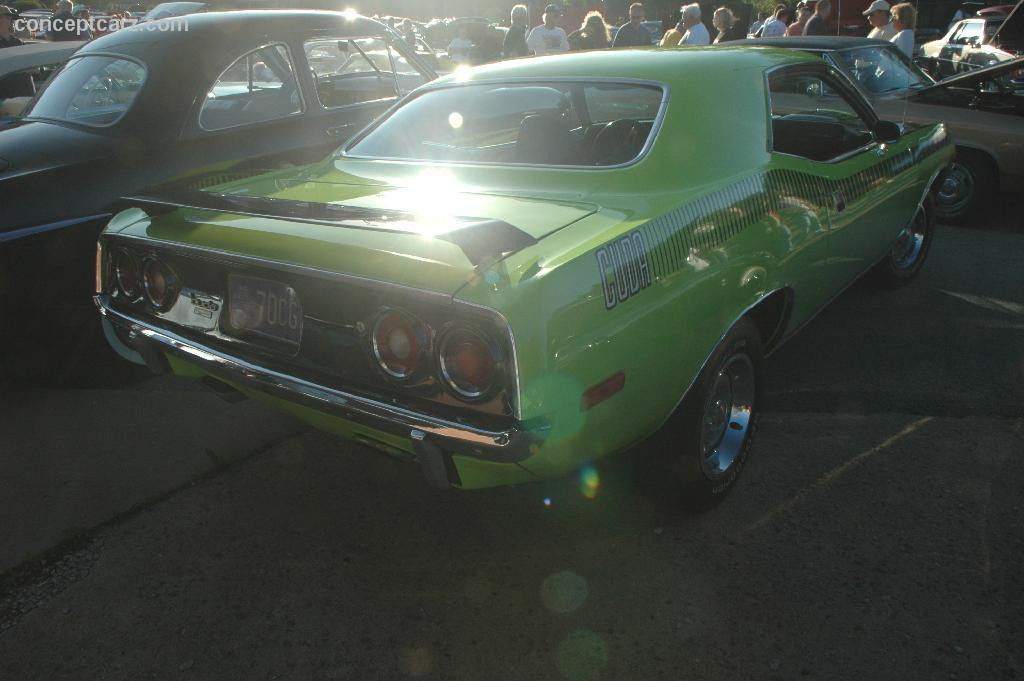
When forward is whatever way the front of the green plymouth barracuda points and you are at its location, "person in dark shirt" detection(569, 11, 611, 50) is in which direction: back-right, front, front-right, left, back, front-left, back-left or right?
front-left

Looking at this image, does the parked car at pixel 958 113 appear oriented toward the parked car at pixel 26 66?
no

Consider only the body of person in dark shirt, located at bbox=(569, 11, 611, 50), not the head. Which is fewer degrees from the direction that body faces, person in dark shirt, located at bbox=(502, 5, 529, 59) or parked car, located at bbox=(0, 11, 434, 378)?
the person in dark shirt

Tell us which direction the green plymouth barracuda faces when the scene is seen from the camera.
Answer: facing away from the viewer and to the right of the viewer

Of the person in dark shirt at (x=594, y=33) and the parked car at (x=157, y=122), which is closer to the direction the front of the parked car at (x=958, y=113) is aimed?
the parked car

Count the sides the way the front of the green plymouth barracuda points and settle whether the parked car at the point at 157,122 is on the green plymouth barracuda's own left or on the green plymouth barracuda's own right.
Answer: on the green plymouth barracuda's own left

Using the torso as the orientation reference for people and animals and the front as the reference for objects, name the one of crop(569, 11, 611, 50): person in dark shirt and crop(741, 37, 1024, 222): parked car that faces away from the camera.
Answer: the person in dark shirt

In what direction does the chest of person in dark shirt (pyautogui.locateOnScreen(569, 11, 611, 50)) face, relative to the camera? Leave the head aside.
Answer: away from the camera

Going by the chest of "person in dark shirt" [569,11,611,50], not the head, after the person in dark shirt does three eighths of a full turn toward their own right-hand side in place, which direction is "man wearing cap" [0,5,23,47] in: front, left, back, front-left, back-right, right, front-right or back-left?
right

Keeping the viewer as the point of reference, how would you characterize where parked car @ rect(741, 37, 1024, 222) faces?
facing the viewer and to the right of the viewer

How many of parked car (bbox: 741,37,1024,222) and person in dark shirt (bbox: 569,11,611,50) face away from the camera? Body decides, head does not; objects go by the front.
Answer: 1
